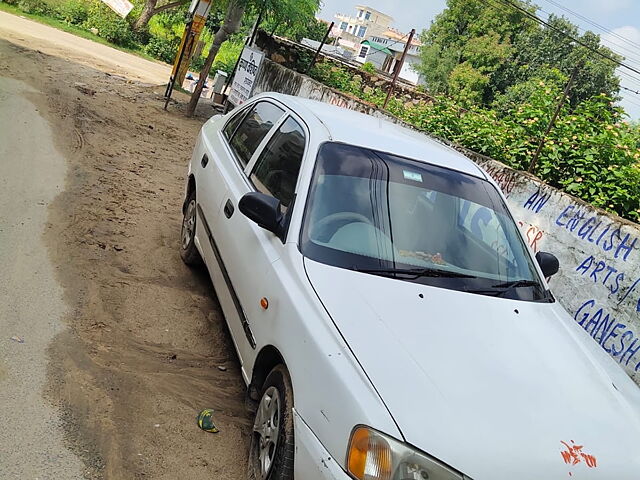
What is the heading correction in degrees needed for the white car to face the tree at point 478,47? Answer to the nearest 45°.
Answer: approximately 135° to its left

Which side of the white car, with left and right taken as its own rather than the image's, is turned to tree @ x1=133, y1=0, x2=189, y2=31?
back

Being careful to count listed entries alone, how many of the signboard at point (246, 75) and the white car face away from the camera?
0

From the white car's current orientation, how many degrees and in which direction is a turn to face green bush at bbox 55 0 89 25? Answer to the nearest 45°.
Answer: approximately 180°

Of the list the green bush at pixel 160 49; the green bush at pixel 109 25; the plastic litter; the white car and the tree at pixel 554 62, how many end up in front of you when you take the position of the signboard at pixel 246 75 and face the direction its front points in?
2

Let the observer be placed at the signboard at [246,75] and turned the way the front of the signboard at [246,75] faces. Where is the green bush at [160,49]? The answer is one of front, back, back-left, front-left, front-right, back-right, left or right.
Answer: back

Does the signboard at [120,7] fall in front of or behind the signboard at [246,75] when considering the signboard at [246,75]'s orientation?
behind

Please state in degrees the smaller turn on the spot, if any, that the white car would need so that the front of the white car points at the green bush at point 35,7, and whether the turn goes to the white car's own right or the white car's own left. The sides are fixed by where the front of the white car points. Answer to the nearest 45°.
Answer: approximately 180°

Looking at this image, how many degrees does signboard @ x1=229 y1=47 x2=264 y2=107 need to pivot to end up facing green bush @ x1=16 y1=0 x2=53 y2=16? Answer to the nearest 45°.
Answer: approximately 135° to its right

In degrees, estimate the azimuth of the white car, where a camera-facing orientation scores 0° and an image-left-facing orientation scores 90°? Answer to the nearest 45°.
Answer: approximately 315°

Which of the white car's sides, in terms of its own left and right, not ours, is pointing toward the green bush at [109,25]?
back

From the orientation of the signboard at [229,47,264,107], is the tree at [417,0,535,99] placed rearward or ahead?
rearward
